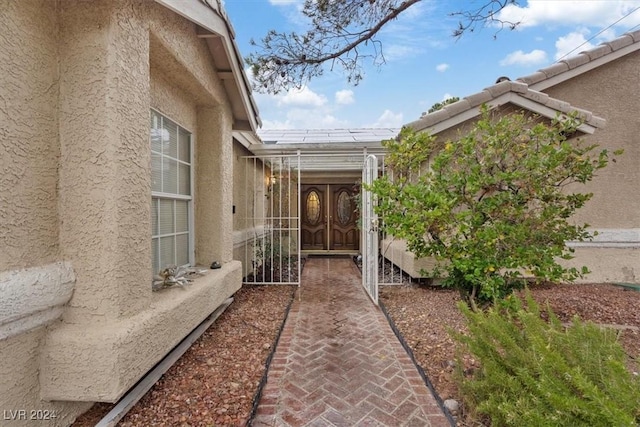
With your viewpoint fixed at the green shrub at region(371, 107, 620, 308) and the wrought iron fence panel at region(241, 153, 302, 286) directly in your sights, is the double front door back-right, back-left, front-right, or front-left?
front-right

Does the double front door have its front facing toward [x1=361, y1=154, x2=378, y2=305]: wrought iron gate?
yes

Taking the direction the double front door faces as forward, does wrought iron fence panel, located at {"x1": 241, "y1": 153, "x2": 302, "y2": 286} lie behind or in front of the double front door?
in front

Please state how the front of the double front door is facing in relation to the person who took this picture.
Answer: facing the viewer

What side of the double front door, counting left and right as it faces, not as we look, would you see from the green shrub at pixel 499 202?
front

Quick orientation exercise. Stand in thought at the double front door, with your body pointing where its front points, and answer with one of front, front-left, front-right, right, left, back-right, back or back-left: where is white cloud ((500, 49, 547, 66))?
left

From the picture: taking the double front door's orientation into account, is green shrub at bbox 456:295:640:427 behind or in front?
in front
